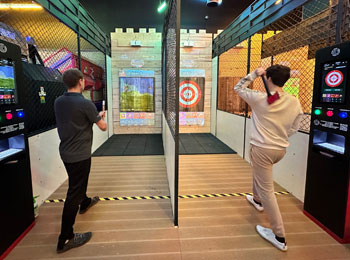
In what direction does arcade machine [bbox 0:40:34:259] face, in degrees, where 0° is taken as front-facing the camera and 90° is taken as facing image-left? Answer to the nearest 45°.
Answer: approximately 315°

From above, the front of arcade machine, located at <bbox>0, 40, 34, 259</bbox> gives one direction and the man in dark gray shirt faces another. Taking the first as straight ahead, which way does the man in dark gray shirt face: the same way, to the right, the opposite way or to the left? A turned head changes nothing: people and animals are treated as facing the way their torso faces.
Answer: to the left

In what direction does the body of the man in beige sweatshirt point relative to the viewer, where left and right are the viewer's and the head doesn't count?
facing away from the viewer and to the left of the viewer

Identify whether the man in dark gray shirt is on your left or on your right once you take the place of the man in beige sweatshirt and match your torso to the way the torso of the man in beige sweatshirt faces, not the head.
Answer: on your left

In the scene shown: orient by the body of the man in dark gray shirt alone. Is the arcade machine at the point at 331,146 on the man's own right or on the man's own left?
on the man's own right

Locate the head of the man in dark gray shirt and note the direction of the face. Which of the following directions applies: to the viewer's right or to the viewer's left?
to the viewer's right

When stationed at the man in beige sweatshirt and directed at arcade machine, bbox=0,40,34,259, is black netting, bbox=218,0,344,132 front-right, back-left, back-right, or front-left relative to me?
back-right
